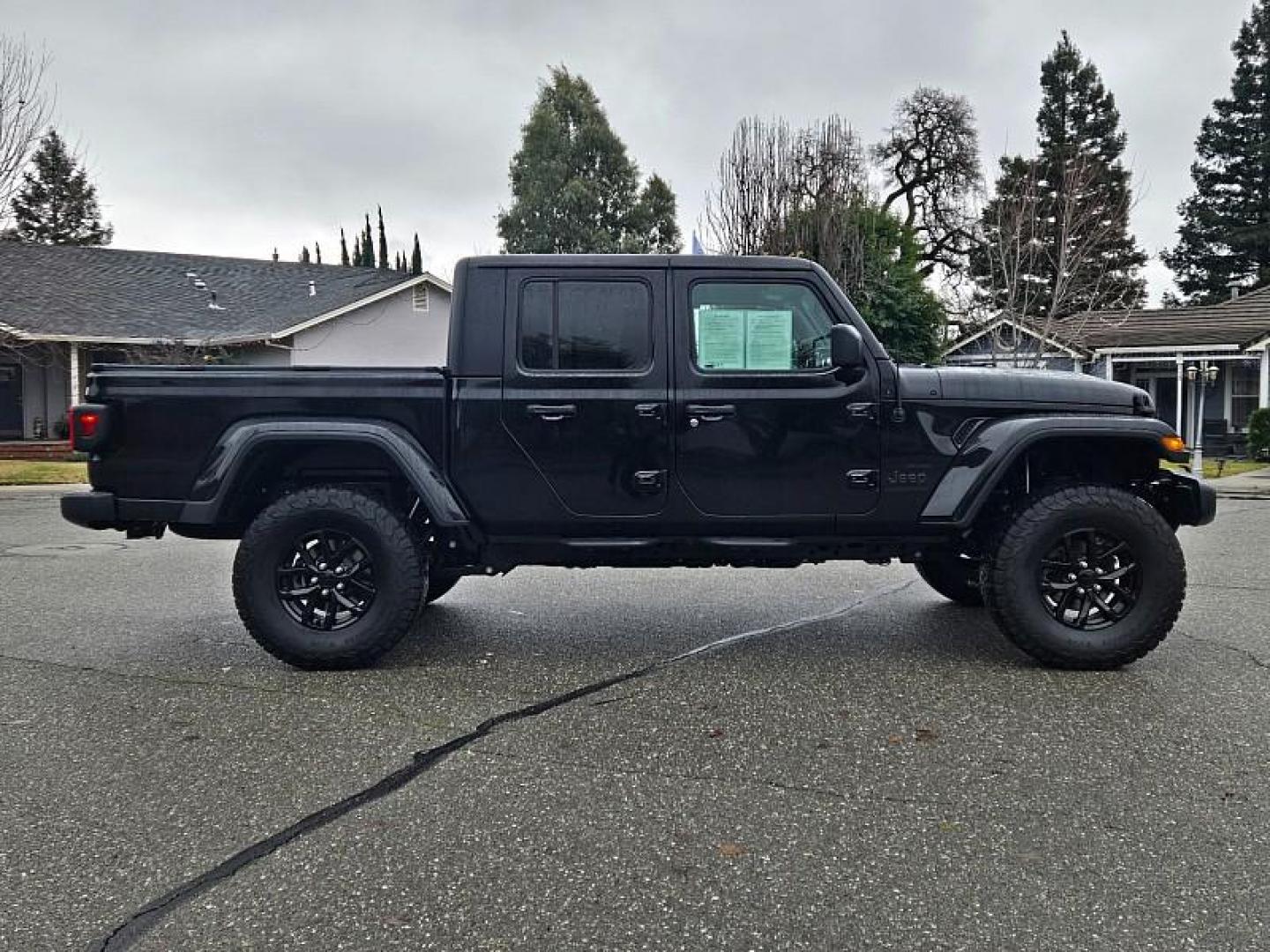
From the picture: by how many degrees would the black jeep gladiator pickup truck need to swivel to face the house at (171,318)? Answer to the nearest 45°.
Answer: approximately 135° to its left

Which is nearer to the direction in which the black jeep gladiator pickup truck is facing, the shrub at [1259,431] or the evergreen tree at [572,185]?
the shrub

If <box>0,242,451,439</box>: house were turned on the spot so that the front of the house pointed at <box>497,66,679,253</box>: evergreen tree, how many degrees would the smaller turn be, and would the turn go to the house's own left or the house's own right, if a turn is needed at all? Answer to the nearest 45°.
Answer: approximately 135° to the house's own left

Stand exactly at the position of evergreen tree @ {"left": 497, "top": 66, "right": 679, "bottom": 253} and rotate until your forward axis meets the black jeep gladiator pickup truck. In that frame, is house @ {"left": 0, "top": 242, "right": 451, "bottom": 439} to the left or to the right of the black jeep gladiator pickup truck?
right

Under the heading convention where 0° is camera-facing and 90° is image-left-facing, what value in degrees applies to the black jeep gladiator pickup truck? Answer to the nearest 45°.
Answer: approximately 270°

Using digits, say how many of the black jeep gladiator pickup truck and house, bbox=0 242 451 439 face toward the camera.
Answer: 1

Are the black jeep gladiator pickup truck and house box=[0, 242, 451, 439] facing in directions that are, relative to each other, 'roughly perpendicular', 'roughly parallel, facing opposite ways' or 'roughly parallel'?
roughly perpendicular

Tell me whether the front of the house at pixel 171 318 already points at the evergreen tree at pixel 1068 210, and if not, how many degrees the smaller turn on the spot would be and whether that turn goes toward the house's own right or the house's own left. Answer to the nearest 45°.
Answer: approximately 90° to the house's own left

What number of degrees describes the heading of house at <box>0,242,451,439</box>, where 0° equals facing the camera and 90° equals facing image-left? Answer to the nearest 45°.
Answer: approximately 0°

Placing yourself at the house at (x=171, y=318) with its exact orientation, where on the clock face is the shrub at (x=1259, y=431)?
The shrub is roughly at 10 o'clock from the house.
